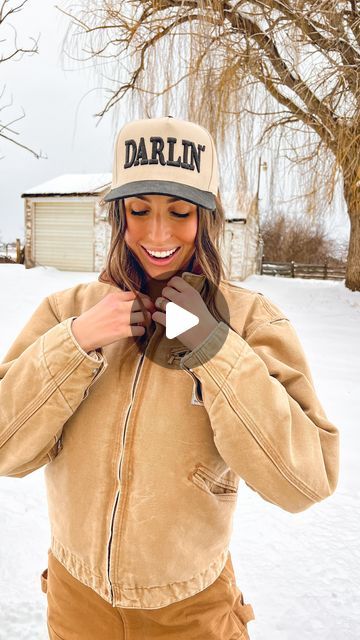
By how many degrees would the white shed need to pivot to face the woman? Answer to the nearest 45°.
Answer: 0° — it already faces them

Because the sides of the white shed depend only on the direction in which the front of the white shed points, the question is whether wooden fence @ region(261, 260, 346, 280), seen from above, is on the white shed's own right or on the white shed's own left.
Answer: on the white shed's own left

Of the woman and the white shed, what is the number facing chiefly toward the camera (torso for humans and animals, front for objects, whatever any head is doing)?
2

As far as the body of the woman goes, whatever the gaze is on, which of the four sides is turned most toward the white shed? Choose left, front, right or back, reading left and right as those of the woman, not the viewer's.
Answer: back

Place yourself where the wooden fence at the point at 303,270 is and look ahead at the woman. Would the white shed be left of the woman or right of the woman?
right

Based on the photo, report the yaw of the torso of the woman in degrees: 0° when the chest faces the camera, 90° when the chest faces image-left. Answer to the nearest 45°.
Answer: approximately 0°

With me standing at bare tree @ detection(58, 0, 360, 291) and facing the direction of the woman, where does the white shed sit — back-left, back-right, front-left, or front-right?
back-right
